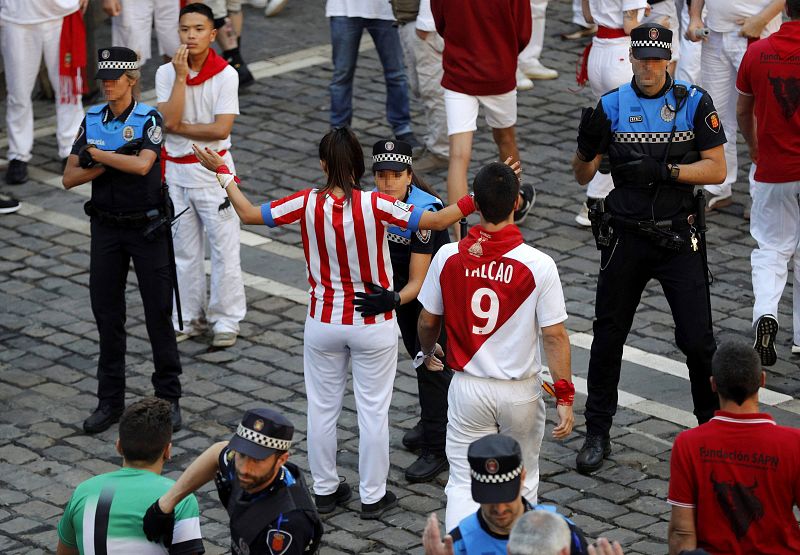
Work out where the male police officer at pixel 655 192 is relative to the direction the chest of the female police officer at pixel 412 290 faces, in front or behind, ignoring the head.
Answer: behind

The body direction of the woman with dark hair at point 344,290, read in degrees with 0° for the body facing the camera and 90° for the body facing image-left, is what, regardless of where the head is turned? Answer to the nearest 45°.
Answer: approximately 180°

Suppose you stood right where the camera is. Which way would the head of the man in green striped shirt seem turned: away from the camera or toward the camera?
away from the camera

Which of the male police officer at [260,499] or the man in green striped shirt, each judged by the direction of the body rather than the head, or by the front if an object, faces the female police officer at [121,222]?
the man in green striped shirt

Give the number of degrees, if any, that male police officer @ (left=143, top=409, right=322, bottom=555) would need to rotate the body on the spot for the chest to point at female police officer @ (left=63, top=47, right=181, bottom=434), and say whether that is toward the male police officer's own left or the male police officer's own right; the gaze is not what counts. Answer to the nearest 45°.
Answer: approximately 135° to the male police officer's own right

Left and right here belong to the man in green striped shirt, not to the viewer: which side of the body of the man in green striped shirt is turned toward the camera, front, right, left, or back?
back

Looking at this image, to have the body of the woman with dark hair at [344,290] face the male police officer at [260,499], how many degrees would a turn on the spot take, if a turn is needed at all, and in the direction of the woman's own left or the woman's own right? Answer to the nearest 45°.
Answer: approximately 180°
